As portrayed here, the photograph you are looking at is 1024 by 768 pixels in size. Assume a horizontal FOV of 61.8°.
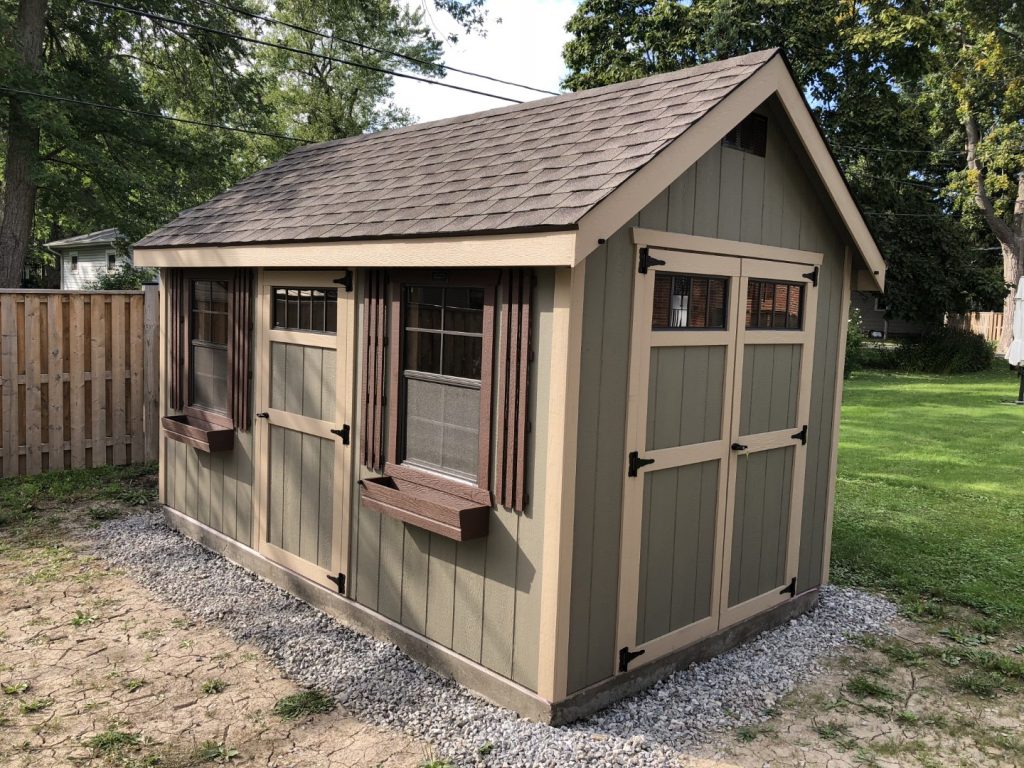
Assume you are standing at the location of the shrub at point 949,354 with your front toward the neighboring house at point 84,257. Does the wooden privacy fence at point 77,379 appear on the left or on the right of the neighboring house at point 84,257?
left

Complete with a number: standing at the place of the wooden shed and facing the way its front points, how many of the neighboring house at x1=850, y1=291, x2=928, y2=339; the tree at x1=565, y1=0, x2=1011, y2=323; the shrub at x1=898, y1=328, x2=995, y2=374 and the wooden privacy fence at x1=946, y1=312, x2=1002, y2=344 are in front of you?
0

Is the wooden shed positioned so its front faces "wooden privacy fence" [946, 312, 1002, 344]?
no

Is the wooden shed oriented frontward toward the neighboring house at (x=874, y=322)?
no

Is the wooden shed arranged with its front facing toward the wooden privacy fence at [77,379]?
no

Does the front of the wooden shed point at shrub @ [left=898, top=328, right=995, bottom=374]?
no
